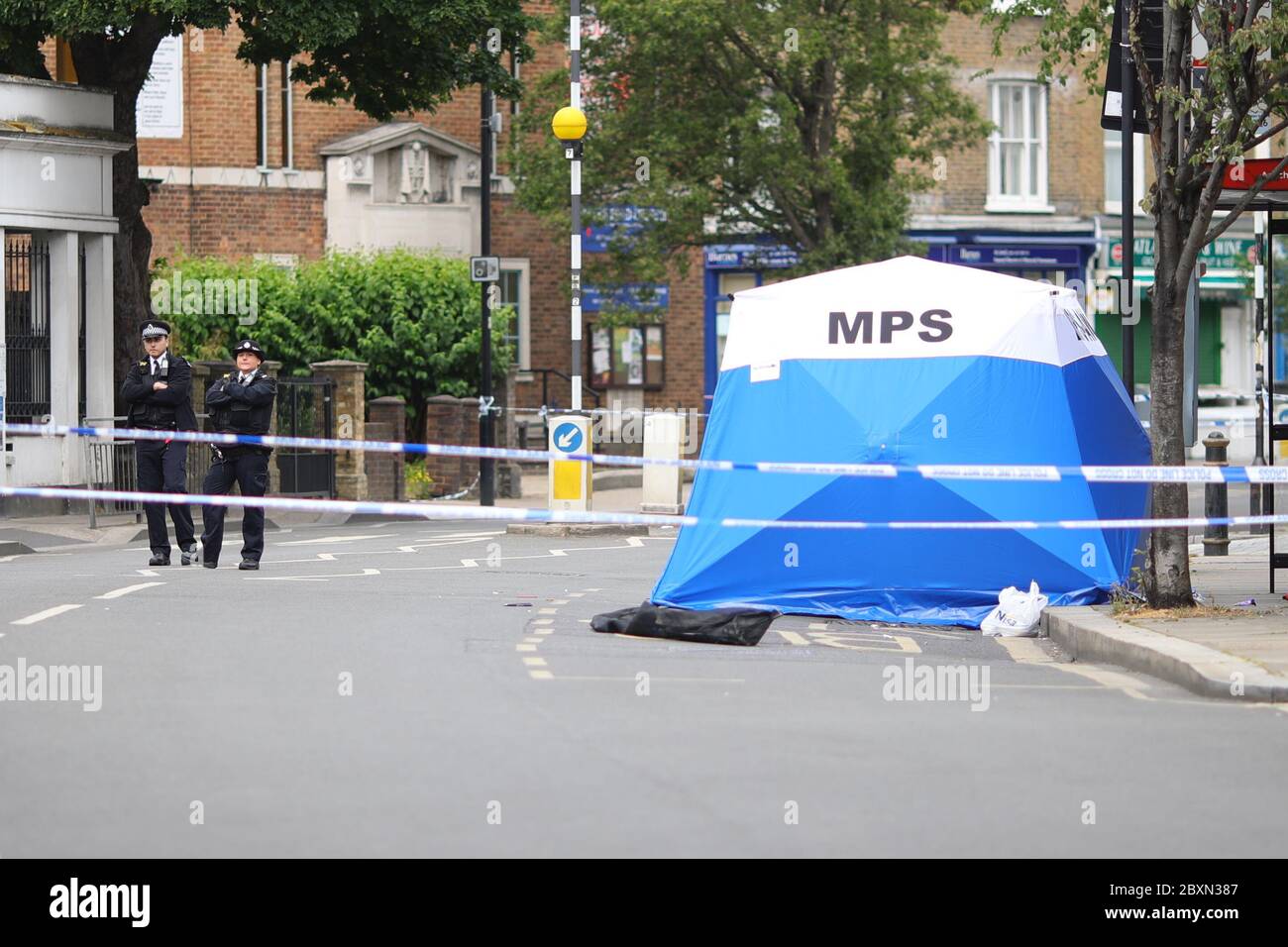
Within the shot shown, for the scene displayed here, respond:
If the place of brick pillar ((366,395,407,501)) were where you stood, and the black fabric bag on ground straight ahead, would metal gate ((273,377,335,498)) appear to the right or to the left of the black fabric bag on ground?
right

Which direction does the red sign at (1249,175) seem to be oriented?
toward the camera

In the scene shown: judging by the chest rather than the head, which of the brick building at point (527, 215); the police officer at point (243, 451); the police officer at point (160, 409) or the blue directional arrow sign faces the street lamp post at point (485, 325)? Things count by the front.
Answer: the brick building

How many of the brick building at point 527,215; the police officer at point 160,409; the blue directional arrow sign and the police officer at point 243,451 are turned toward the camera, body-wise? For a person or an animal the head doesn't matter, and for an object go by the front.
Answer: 4

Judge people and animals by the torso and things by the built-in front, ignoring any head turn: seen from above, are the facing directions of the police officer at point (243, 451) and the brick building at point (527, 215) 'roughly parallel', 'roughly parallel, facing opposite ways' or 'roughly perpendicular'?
roughly parallel

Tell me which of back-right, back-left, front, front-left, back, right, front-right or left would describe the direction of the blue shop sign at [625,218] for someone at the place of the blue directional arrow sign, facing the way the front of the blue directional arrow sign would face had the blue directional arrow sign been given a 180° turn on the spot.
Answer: front

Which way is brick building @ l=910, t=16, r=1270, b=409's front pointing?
toward the camera

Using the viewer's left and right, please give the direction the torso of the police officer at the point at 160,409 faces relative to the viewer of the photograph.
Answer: facing the viewer

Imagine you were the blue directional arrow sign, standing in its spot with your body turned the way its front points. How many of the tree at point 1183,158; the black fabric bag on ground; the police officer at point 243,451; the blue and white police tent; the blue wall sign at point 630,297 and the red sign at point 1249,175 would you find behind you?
1

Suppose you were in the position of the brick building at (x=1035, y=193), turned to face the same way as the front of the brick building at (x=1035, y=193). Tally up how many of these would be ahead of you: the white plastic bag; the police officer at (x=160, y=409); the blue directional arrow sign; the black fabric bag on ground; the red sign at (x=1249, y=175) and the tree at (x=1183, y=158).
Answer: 6

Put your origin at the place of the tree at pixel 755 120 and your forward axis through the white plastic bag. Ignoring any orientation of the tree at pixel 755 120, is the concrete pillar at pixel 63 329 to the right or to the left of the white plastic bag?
right

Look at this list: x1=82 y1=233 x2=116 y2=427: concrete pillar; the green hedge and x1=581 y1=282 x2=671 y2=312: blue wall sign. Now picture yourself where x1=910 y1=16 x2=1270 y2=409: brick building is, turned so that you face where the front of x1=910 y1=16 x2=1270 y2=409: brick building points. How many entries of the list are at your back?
0

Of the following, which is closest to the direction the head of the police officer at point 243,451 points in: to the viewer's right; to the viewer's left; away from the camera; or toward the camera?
toward the camera

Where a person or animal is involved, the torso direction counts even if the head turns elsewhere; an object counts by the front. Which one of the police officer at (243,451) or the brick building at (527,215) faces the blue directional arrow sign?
the brick building

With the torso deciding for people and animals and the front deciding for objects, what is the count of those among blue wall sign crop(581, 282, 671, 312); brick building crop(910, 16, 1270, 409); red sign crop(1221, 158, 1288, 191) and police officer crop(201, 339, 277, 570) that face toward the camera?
4

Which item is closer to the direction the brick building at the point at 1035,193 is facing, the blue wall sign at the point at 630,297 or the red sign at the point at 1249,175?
the red sign

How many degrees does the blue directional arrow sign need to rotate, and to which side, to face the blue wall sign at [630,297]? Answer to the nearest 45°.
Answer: approximately 180°

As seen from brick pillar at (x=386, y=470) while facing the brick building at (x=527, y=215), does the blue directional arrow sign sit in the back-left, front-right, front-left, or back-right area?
back-right
